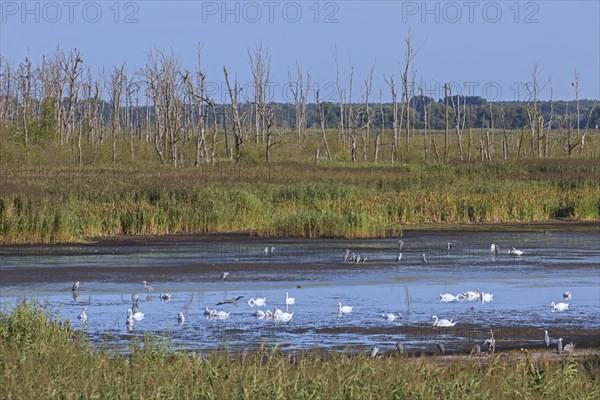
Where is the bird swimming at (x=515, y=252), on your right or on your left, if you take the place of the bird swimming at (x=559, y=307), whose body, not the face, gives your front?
on your right

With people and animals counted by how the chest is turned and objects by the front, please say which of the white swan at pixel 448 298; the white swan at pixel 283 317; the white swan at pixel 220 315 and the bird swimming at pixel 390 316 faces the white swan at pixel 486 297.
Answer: the white swan at pixel 448 298

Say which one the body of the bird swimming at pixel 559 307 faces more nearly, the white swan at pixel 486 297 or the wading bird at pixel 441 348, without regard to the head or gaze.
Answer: the white swan

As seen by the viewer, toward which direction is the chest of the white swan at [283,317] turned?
to the viewer's left

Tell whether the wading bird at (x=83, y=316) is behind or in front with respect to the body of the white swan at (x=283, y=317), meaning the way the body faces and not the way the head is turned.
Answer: in front

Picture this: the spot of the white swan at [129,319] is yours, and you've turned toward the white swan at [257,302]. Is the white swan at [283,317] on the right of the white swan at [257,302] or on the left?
right

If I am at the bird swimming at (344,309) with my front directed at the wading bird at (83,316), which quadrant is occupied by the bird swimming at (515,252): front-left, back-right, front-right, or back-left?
back-right

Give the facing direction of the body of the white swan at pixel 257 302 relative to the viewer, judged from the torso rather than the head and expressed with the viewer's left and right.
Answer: facing to the left of the viewer

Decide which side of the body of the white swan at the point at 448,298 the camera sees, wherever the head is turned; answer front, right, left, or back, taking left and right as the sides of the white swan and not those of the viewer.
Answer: right
